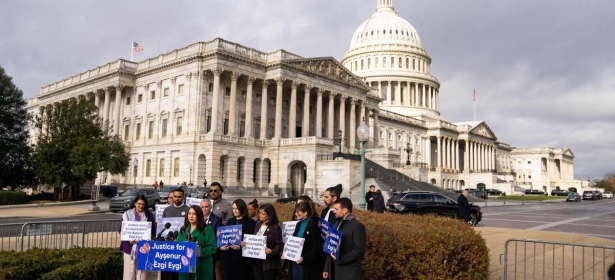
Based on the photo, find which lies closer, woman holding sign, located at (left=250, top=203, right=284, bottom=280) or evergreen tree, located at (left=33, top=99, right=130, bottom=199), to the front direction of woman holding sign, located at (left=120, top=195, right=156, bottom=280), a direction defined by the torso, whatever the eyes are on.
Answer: the woman holding sign

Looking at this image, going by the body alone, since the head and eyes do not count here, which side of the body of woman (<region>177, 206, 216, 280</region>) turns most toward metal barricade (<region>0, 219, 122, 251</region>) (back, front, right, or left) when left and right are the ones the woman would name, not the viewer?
right

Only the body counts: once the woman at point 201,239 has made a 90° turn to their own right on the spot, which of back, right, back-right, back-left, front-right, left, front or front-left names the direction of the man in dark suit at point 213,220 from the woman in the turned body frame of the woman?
front-right

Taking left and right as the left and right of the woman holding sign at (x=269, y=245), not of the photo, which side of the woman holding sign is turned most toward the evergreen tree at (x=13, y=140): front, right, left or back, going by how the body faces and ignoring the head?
right

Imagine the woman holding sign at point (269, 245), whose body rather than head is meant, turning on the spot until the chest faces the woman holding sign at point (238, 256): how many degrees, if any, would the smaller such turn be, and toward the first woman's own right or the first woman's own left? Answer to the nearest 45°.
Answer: approximately 90° to the first woman's own right

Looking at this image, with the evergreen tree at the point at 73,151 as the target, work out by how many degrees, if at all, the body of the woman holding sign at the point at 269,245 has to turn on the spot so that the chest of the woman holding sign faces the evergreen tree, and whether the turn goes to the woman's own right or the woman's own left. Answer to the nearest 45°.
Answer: approximately 90° to the woman's own right

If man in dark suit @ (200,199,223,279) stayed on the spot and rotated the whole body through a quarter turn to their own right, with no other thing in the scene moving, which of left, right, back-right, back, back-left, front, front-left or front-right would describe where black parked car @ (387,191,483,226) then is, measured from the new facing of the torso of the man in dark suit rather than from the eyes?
right
